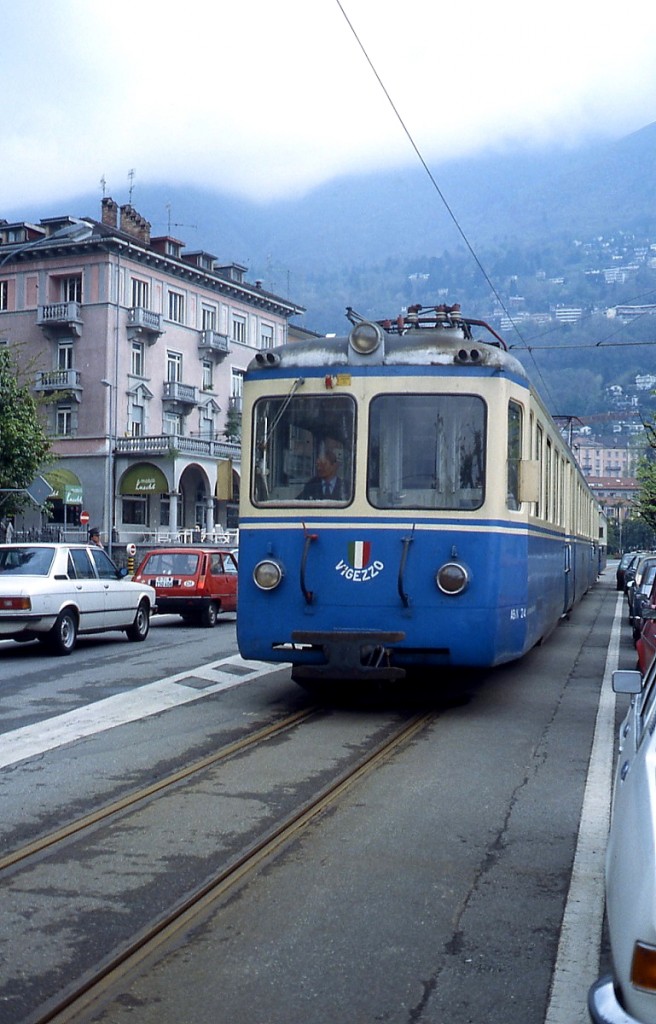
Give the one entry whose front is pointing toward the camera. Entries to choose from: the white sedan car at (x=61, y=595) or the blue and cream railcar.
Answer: the blue and cream railcar

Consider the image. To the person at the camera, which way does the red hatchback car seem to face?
facing away from the viewer and to the right of the viewer

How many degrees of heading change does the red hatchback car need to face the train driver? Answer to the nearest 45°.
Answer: approximately 135° to its right

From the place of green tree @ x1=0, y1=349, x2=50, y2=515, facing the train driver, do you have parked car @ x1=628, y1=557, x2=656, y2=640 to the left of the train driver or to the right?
left

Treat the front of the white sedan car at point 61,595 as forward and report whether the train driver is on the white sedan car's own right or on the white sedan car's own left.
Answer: on the white sedan car's own right

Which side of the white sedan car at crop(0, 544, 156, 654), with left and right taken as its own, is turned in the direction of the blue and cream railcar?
right

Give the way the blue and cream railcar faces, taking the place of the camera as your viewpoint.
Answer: facing the viewer

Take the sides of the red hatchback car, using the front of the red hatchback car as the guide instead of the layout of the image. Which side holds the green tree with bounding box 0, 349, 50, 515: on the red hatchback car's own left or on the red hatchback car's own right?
on the red hatchback car's own left

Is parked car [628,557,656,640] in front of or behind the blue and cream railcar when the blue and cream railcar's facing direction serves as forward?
behind

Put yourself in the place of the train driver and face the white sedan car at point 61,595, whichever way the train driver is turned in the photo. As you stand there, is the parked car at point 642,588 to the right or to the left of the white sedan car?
right

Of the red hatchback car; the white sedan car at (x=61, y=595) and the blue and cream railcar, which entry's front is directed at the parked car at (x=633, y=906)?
the blue and cream railcar

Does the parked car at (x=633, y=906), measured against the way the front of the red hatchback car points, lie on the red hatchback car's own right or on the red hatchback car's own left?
on the red hatchback car's own right
